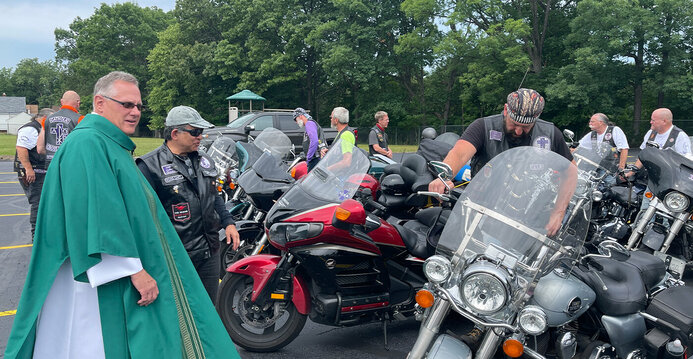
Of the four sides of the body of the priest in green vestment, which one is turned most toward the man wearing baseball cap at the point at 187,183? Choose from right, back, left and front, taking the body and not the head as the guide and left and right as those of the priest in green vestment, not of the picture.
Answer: left

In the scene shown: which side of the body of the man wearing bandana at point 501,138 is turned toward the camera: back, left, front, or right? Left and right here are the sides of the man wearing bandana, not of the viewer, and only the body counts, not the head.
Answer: front

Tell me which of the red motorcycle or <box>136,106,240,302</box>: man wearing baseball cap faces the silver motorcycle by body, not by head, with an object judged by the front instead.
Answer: the man wearing baseball cap

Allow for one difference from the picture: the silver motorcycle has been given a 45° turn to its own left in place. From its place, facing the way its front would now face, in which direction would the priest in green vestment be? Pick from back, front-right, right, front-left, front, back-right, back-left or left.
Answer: front-right

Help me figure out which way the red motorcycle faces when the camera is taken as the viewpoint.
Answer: facing the viewer and to the left of the viewer

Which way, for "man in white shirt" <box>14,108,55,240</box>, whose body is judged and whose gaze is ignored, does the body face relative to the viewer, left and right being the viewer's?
facing to the right of the viewer

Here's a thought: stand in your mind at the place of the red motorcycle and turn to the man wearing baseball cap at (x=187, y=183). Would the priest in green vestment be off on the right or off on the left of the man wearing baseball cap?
left

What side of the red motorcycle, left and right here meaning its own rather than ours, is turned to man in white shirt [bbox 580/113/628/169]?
back

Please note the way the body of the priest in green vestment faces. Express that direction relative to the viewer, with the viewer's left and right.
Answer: facing the viewer and to the right of the viewer
